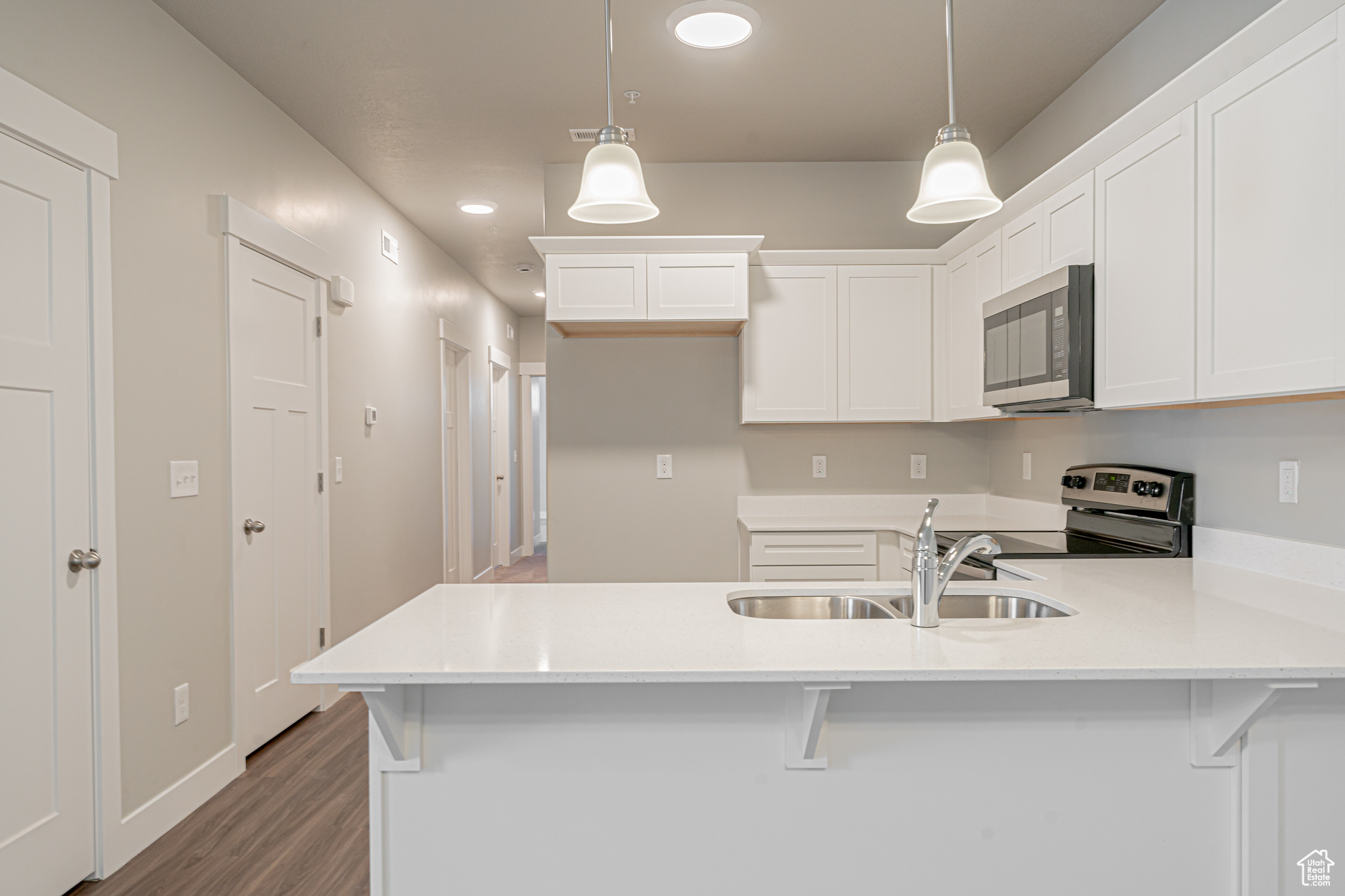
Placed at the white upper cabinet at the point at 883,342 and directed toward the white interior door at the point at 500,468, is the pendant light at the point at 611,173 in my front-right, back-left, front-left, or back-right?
back-left

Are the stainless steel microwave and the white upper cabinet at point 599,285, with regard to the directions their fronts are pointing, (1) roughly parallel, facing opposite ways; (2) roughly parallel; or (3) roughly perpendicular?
roughly perpendicular

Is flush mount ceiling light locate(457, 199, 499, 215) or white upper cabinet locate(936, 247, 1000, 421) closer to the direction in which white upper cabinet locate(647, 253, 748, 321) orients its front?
the white upper cabinet

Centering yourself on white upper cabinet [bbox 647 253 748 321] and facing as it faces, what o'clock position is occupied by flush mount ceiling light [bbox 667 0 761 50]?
The flush mount ceiling light is roughly at 12 o'clock from the white upper cabinet.

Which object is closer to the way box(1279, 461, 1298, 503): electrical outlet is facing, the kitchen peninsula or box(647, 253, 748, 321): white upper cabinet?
the kitchen peninsula

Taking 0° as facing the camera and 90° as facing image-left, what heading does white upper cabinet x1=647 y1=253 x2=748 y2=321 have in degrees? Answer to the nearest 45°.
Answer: approximately 0°

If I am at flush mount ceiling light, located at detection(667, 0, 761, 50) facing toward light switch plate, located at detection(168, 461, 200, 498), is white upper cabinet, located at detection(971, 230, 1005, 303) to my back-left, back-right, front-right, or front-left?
back-right

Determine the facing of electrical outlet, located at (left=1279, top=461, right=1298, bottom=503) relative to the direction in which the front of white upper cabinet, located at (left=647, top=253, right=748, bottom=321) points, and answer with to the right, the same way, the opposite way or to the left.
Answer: to the right

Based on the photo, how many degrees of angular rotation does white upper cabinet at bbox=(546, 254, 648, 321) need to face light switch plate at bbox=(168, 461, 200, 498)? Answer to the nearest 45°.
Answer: approximately 45° to its right

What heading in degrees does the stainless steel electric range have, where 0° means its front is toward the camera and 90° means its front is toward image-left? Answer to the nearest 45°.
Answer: approximately 45°

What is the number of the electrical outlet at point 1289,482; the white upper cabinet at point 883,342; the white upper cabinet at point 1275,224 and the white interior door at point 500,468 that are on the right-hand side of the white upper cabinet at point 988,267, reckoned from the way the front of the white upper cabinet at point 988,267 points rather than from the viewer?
2

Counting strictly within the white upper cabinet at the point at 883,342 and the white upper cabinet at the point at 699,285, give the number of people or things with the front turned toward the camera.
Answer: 2
